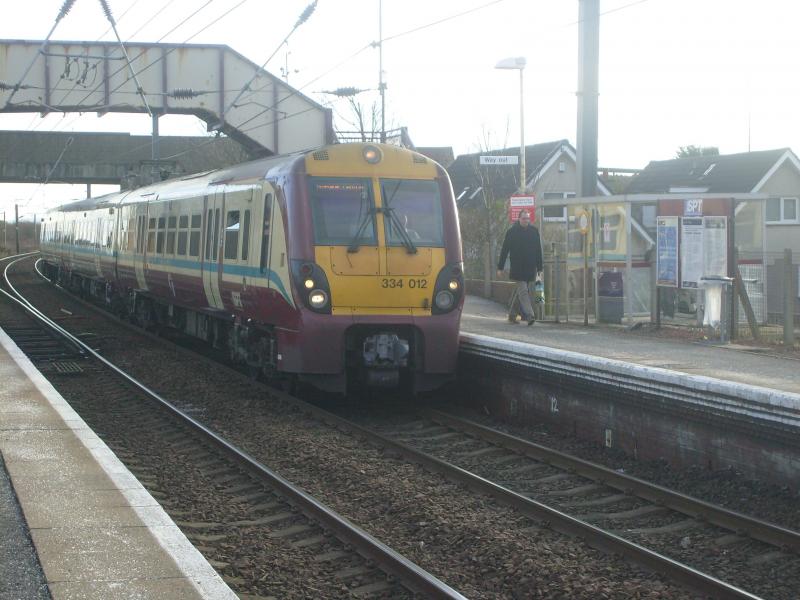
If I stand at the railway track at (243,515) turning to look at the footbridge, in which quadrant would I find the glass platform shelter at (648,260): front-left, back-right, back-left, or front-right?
front-right

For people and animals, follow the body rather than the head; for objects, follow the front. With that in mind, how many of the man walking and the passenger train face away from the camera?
0

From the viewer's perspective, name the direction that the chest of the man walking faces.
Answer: toward the camera

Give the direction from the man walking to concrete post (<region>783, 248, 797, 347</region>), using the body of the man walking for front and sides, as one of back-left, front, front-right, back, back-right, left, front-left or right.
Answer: front-left

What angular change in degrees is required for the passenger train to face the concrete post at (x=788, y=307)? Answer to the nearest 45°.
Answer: approximately 45° to its left

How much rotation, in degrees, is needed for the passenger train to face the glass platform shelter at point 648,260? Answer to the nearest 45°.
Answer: approximately 90° to its left

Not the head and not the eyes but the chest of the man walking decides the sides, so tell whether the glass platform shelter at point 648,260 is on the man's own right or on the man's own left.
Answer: on the man's own left

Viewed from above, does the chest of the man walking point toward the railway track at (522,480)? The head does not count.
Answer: yes

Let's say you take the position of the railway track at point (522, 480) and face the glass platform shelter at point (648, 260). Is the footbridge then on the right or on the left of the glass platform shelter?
left

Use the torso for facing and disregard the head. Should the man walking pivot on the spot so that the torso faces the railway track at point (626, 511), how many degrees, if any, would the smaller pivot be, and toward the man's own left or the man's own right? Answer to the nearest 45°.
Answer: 0° — they already face it

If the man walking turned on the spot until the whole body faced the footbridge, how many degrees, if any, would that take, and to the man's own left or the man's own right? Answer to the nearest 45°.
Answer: approximately 135° to the man's own right

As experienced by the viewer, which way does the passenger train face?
facing the viewer and to the right of the viewer
